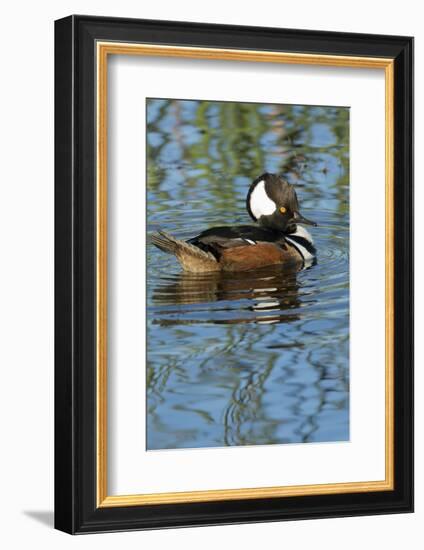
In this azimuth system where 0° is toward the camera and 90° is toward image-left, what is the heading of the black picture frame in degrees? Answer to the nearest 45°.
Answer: approximately 315°
